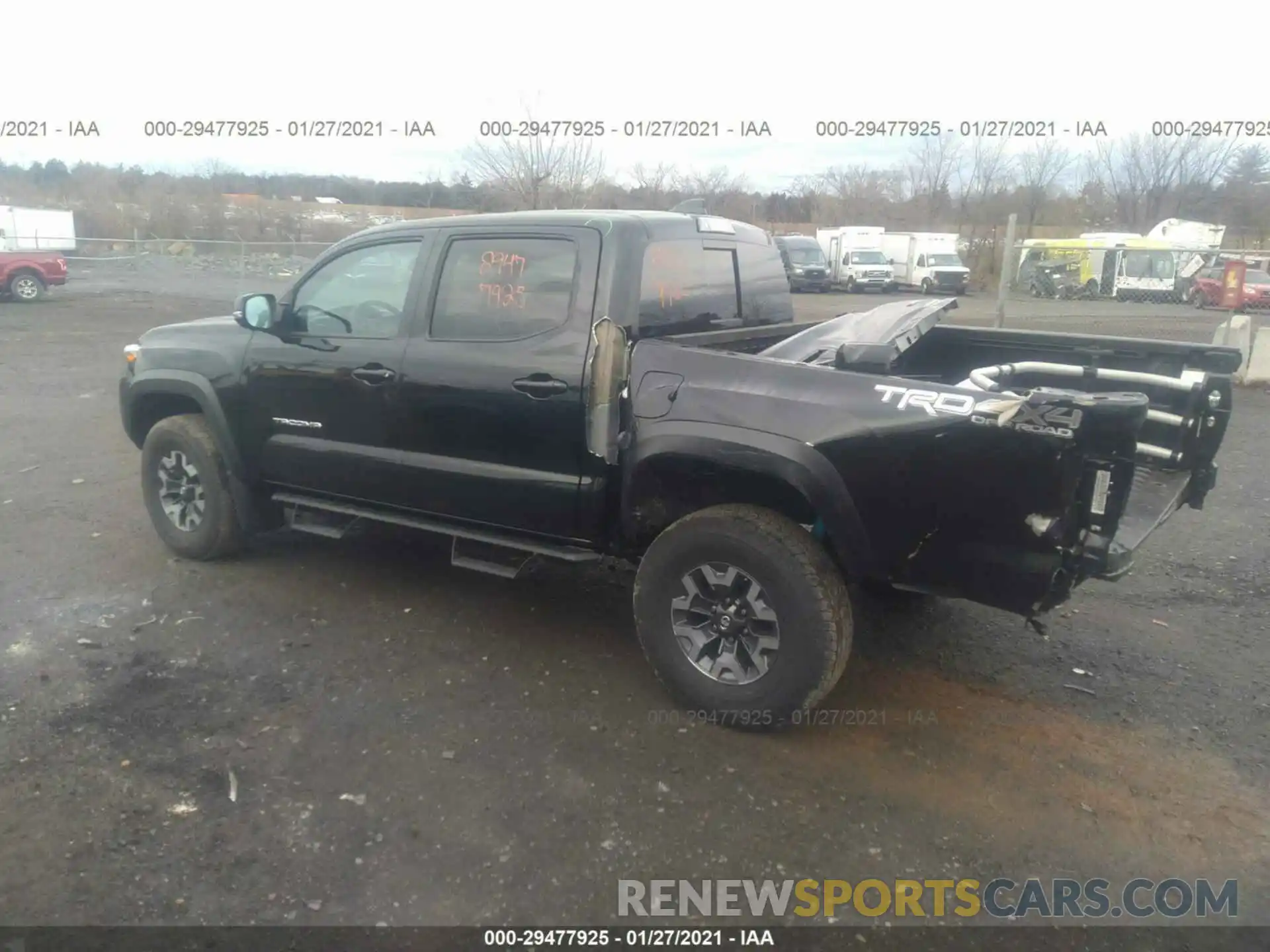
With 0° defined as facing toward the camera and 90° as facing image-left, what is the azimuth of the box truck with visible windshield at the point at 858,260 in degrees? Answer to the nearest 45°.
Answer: approximately 315°

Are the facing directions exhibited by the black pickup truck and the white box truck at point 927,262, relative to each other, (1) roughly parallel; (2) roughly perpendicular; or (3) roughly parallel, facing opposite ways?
roughly parallel, facing opposite ways

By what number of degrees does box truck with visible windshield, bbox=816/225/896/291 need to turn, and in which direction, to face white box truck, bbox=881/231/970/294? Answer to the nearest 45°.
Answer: approximately 45° to its left

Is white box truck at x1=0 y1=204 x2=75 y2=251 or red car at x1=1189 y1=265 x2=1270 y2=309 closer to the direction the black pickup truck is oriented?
the white box truck

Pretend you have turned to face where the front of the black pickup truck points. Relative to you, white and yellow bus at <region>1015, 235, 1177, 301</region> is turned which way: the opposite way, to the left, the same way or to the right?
the opposite way

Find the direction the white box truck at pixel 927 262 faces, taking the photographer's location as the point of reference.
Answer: facing the viewer and to the right of the viewer

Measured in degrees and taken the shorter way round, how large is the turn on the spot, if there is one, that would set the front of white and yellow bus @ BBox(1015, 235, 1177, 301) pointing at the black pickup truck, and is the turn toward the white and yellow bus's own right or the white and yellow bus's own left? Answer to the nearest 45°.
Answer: approximately 45° to the white and yellow bus's own right

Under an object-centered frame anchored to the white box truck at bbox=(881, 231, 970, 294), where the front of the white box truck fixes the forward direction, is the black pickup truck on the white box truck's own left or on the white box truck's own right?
on the white box truck's own right

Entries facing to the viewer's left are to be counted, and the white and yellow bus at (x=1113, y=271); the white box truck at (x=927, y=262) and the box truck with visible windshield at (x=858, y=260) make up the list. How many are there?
0

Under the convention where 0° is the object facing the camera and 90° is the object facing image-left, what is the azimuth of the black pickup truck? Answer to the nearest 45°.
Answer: approximately 135°

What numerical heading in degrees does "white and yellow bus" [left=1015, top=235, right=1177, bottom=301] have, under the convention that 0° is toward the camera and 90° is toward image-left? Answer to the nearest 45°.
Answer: approximately 315°

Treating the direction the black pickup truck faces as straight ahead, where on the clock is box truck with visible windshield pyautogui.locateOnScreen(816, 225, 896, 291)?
The box truck with visible windshield is roughly at 2 o'clock from the black pickup truck.

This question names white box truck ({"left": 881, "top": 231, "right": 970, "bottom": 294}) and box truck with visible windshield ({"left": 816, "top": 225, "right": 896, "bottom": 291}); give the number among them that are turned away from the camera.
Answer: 0

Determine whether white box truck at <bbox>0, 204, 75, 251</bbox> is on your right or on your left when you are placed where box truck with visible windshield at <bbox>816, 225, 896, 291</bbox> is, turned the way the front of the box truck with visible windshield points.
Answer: on your right

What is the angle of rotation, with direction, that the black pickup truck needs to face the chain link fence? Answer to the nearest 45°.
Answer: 0° — it already faces it

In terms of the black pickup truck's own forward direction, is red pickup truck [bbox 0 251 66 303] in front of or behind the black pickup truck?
in front

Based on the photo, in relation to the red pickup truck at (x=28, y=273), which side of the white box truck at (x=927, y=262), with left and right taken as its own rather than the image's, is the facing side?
right
